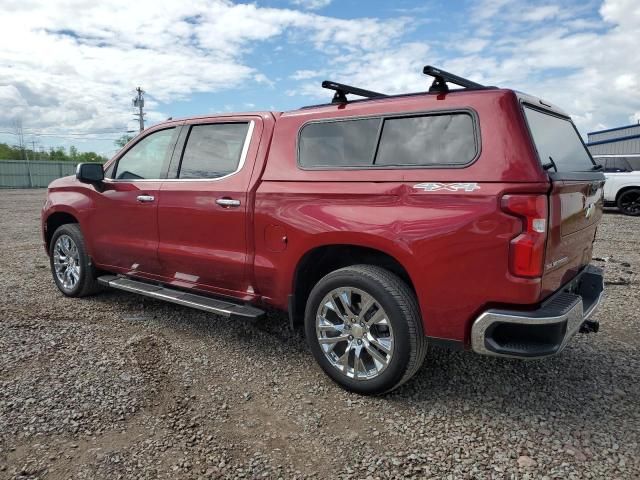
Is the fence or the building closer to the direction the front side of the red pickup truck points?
the fence

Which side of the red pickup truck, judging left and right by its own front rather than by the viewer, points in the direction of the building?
right

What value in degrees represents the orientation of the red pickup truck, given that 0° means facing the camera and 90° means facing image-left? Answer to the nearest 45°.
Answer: approximately 135°
